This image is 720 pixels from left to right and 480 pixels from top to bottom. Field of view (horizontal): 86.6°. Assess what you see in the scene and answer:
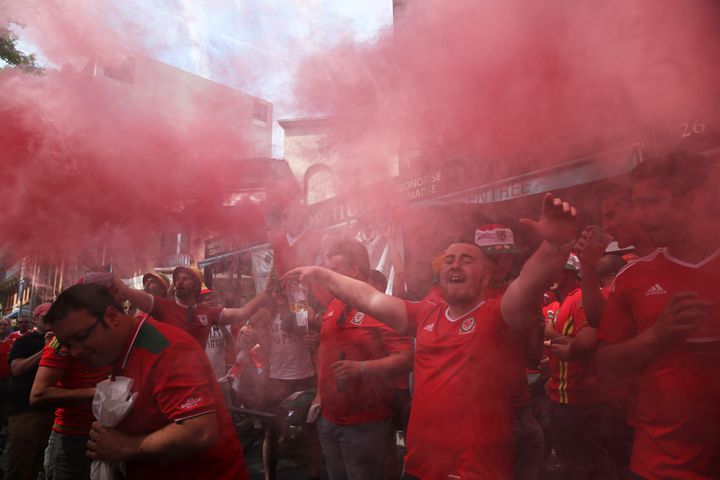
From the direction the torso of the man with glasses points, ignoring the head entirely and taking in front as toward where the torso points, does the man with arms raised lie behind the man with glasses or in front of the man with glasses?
behind

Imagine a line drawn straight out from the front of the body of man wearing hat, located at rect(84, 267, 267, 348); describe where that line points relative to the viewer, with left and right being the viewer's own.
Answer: facing the viewer

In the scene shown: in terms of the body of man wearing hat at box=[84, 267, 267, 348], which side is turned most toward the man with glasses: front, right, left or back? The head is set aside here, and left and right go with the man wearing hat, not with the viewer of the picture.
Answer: front
